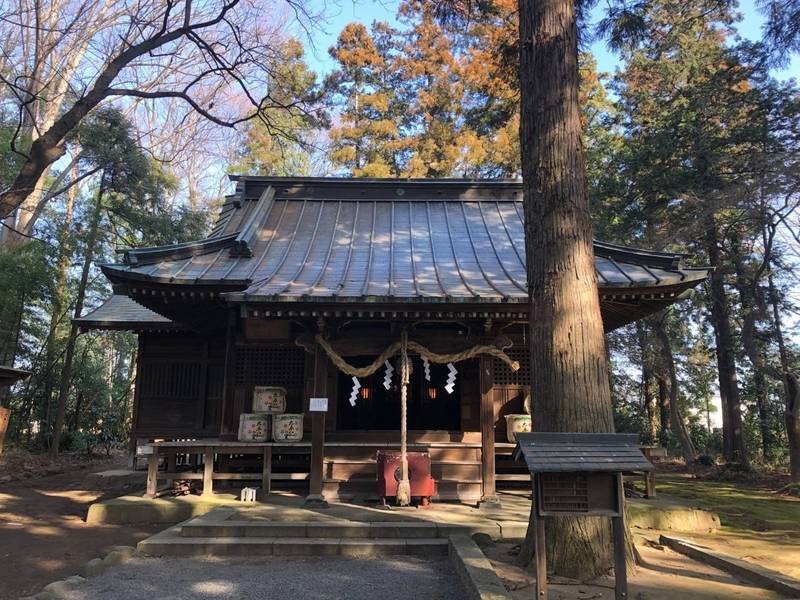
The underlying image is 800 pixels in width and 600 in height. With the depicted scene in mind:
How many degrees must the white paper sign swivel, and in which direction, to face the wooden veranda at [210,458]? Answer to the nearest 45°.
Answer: approximately 135° to its right

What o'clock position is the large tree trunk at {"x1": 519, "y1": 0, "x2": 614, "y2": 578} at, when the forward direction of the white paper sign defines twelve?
The large tree trunk is roughly at 11 o'clock from the white paper sign.

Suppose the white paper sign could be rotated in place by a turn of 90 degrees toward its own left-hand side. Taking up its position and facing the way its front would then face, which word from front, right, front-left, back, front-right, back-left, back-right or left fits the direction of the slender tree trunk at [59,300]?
back-left

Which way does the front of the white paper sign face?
toward the camera

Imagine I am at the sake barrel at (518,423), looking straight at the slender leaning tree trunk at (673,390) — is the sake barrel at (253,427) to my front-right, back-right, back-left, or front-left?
back-left

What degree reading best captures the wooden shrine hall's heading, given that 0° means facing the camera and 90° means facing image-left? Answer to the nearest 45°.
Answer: approximately 0°
